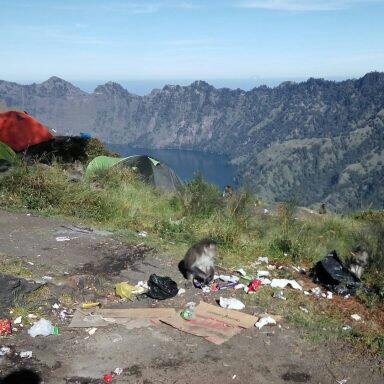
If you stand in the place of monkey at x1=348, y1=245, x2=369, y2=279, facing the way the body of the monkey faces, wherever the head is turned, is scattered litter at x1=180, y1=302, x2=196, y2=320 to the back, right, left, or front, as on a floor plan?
front

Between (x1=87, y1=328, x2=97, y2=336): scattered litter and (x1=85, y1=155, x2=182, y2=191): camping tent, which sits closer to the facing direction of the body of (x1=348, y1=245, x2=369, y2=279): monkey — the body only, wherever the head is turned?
the scattered litter

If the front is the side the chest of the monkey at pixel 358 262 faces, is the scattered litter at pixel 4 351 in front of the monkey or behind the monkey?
in front

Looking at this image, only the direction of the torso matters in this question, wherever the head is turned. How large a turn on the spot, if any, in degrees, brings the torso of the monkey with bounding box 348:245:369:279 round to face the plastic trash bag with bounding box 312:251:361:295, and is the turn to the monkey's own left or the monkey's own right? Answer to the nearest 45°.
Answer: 0° — it already faces it

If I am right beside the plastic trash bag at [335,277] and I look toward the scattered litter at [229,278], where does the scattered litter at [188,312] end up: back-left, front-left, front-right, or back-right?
front-left

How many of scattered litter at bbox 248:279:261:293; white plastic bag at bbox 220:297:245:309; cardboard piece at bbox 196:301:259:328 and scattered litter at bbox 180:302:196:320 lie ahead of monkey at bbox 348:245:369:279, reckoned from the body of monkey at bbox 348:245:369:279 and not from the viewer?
4

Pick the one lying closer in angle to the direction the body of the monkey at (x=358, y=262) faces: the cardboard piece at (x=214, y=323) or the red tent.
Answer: the cardboard piece

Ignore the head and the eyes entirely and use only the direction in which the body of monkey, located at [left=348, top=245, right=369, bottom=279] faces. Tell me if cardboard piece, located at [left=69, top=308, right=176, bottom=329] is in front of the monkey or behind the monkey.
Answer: in front

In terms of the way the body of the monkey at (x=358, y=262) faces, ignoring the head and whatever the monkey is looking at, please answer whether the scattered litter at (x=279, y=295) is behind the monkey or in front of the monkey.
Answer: in front

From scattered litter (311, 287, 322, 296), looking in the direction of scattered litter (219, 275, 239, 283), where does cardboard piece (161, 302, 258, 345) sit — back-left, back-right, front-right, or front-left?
front-left

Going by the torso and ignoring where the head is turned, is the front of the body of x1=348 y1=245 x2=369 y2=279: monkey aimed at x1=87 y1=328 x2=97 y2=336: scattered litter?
yes

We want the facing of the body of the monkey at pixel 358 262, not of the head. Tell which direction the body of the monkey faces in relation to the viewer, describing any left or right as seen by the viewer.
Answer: facing the viewer and to the left of the viewer

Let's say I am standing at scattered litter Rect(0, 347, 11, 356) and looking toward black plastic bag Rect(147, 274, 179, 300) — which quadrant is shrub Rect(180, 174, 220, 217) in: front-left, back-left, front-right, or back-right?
front-left

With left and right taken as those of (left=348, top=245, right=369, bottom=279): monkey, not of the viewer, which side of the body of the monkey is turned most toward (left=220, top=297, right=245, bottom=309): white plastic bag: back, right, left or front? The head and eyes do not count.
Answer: front

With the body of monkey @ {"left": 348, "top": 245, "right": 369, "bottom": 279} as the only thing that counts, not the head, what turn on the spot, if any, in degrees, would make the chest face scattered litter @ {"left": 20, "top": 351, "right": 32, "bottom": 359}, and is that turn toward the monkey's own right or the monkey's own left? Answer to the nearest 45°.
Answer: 0° — it already faces it

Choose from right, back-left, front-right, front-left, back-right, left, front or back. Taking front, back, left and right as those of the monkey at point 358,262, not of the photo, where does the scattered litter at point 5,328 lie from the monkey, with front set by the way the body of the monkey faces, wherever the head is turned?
front

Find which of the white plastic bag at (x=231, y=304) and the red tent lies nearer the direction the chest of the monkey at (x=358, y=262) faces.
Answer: the white plastic bag

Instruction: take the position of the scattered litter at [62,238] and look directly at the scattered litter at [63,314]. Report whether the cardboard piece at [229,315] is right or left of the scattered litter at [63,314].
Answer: left
